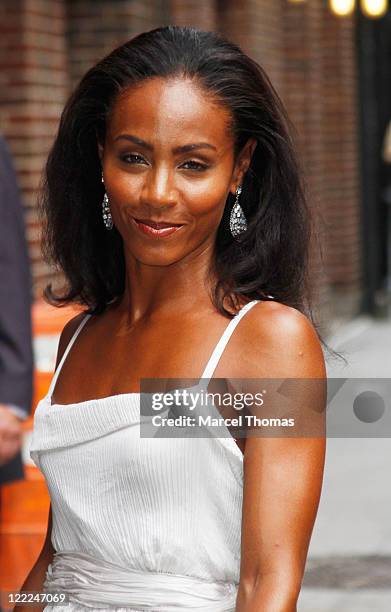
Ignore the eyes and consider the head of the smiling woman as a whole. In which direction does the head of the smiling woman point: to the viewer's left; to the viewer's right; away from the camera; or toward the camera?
toward the camera

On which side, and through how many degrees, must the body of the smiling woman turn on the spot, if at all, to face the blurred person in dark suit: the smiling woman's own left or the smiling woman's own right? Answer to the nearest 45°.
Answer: approximately 135° to the smiling woman's own right

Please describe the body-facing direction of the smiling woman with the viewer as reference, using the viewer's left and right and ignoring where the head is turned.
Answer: facing the viewer and to the left of the viewer
